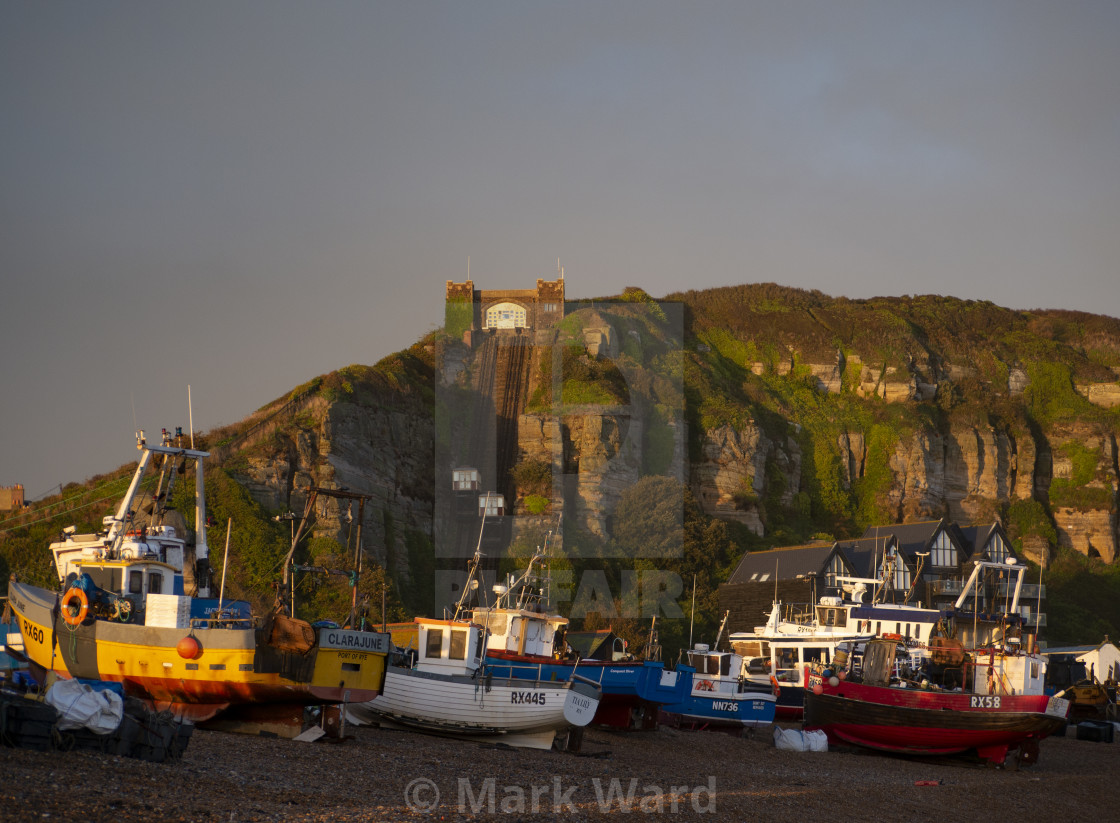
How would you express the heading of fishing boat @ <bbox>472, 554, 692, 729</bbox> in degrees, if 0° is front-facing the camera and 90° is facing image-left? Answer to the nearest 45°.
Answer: approximately 135°

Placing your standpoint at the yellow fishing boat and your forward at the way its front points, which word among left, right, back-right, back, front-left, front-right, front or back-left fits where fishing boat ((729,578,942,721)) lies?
right

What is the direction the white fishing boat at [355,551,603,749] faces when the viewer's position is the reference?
facing away from the viewer and to the left of the viewer

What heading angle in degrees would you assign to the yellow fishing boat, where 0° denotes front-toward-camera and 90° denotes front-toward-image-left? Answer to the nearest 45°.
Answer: approximately 135°
